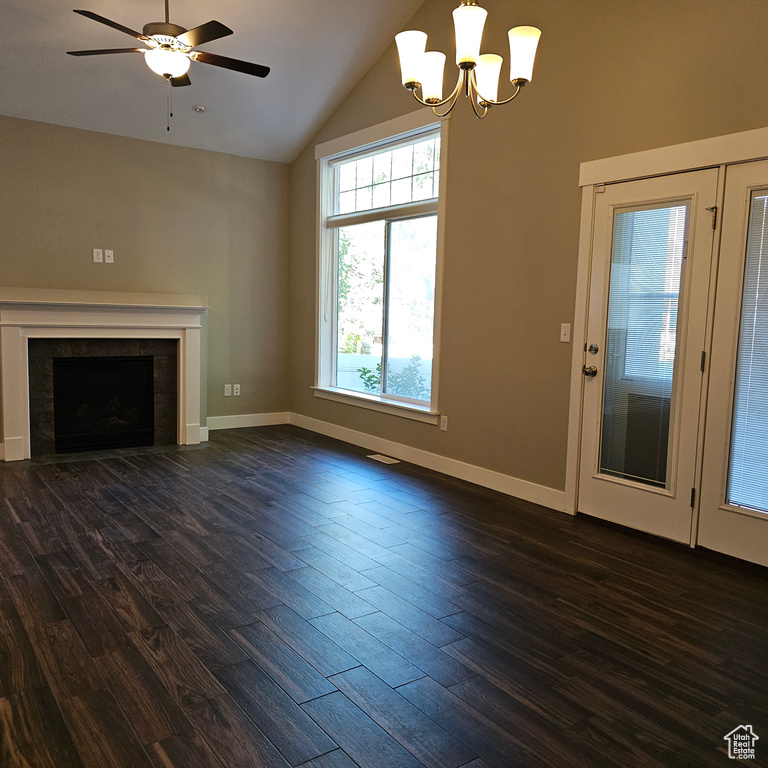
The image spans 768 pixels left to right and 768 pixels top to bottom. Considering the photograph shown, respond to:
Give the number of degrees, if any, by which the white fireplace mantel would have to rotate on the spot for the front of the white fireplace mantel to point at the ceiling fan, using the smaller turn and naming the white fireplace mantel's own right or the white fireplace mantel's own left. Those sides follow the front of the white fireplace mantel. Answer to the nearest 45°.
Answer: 0° — it already faces it

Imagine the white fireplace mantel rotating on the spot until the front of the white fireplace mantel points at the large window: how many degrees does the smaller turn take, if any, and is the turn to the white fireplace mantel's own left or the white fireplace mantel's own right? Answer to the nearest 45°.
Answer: approximately 90° to the white fireplace mantel's own left

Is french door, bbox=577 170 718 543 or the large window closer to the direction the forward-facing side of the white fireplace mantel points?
the french door

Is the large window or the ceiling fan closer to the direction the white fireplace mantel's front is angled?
the ceiling fan

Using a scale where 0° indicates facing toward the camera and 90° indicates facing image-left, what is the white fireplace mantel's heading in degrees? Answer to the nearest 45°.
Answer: approximately 0°

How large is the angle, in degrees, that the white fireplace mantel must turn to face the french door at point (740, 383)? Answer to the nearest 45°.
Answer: approximately 45° to its left
